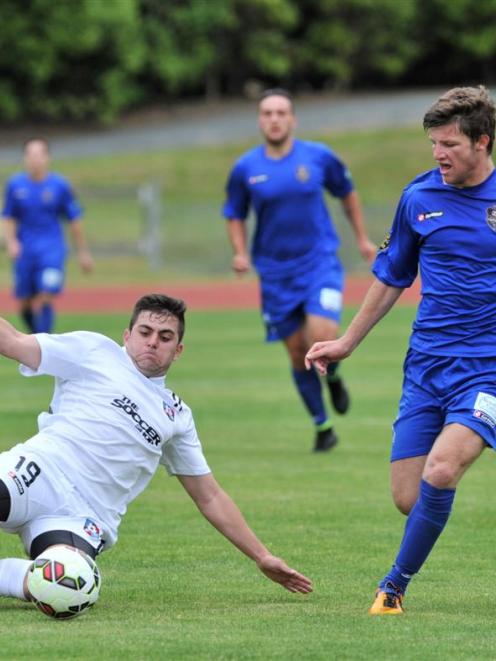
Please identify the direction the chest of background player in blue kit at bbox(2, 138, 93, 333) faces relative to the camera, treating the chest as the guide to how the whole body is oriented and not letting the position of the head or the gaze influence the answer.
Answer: toward the camera

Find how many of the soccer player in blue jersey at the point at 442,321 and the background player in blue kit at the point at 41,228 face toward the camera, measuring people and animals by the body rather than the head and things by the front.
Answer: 2

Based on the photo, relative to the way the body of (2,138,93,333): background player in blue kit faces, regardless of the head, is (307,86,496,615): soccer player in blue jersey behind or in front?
in front

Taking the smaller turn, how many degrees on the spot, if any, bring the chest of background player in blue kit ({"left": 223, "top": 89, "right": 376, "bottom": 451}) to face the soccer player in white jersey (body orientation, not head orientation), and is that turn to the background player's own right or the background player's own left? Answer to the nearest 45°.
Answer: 0° — they already face them

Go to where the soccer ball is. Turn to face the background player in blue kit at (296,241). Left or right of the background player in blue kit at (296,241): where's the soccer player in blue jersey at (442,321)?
right

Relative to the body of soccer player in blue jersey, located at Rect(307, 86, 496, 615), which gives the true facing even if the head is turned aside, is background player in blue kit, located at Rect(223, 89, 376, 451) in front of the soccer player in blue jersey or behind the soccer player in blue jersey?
behind

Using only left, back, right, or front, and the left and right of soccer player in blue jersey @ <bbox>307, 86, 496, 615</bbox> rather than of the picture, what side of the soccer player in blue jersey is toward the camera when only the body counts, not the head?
front

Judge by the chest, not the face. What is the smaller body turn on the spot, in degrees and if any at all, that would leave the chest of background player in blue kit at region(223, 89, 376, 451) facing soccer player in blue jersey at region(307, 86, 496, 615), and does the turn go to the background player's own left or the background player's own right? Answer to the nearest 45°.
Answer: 0° — they already face them

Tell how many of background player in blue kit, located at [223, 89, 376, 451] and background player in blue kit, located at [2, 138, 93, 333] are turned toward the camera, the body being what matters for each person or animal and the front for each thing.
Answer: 2

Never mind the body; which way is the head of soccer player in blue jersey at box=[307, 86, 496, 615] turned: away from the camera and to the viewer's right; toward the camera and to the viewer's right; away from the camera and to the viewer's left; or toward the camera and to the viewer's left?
toward the camera and to the viewer's left

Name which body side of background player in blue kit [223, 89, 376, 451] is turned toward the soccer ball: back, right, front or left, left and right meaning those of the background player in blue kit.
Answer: front

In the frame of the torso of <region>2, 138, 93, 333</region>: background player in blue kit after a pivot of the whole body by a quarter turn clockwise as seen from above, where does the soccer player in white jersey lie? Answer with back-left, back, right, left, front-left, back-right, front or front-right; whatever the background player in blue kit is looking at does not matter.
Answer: left
